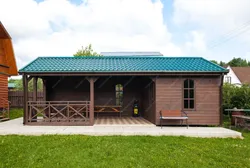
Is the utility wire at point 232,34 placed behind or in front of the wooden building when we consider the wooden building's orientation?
behind

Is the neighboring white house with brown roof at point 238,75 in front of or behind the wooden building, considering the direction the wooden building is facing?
behind

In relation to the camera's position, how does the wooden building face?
facing the viewer

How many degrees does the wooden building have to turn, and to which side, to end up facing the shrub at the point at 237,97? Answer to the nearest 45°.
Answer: approximately 135° to its left

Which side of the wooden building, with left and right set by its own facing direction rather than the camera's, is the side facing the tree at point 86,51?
back

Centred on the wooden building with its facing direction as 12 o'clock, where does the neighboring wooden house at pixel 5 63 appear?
The neighboring wooden house is roughly at 4 o'clock from the wooden building.

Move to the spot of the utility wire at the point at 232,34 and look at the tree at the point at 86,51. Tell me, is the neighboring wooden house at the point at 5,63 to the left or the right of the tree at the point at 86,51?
left
